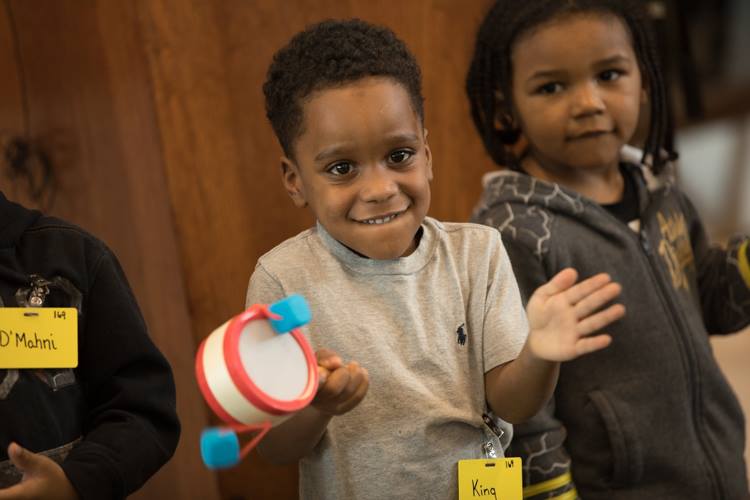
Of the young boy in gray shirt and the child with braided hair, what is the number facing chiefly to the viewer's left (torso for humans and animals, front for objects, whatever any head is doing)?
0

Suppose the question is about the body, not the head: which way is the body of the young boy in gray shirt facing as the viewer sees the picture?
toward the camera
